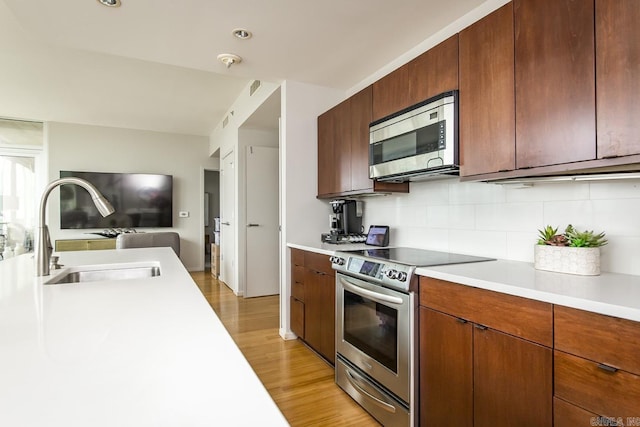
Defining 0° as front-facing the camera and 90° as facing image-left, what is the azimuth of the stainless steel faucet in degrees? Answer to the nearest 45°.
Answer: approximately 270°

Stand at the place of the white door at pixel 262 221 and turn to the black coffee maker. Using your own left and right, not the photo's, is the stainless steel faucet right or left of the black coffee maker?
right

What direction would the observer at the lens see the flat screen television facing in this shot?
facing the viewer

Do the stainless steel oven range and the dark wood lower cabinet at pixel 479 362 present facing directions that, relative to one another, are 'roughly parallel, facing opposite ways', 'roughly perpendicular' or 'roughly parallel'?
roughly parallel

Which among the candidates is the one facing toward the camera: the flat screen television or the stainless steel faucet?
the flat screen television

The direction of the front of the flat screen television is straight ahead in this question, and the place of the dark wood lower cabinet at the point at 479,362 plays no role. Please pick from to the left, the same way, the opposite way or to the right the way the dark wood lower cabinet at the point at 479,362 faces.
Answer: to the right

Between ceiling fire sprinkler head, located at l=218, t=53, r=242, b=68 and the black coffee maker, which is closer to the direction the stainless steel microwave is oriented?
the ceiling fire sprinkler head

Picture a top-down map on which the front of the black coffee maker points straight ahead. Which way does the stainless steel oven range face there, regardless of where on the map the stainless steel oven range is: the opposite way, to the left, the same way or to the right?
the same way

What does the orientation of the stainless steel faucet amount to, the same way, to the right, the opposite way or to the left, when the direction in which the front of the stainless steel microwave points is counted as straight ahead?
the opposite way

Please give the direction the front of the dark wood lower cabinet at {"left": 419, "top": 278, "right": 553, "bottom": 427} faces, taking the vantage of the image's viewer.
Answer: facing the viewer and to the left of the viewer

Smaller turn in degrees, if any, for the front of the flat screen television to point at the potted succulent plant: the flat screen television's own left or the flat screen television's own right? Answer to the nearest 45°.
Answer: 0° — it already faces it

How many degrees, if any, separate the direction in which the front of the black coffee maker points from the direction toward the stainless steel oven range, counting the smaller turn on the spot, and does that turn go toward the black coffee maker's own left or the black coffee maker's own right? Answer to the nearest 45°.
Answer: approximately 45° to the black coffee maker's own left
